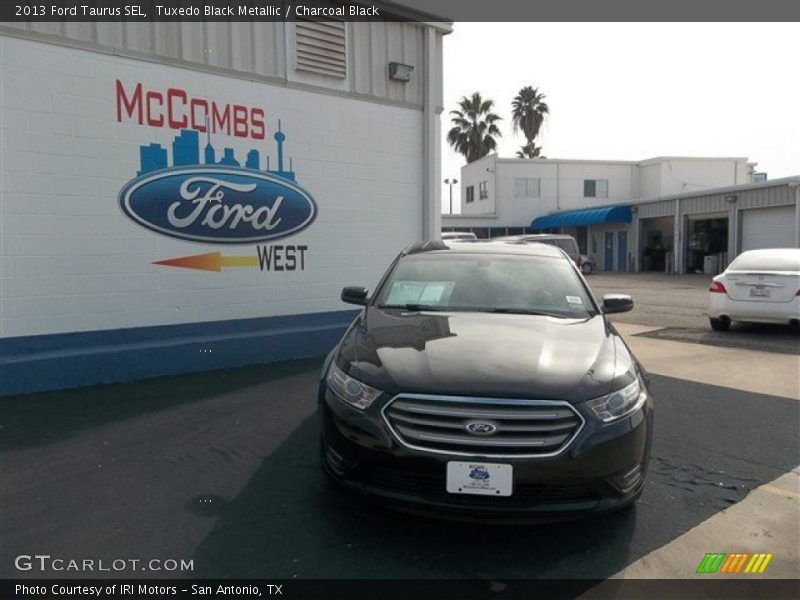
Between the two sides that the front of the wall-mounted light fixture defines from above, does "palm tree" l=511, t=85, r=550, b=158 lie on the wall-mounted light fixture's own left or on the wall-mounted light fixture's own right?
on the wall-mounted light fixture's own left

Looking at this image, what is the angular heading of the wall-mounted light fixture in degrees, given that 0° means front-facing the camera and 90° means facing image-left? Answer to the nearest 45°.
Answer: approximately 315°

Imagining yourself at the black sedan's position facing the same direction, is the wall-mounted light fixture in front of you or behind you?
behind

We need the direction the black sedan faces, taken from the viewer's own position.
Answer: facing the viewer

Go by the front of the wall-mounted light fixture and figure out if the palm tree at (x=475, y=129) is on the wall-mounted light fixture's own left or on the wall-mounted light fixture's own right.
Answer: on the wall-mounted light fixture's own left

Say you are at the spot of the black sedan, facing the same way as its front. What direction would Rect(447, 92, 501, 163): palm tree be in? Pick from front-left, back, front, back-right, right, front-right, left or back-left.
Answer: back

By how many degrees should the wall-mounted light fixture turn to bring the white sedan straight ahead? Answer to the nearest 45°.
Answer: approximately 45° to its left

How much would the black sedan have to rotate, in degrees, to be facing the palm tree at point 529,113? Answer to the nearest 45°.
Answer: approximately 180°

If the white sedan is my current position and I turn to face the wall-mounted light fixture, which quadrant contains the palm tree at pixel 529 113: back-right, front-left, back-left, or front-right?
back-right

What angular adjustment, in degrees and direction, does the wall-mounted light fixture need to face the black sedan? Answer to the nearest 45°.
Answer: approximately 45° to its right

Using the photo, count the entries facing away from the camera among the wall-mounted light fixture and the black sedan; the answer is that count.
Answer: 0
